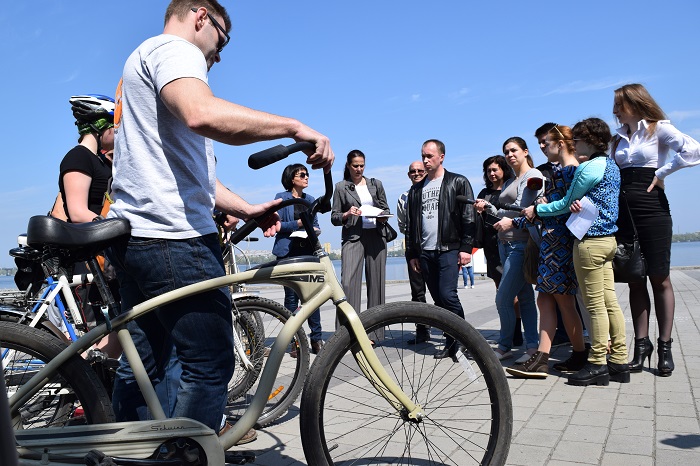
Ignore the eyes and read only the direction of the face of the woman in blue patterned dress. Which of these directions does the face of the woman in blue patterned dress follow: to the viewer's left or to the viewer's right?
to the viewer's left

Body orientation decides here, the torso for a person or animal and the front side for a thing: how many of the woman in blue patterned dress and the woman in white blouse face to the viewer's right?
0

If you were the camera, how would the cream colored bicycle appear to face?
facing to the right of the viewer

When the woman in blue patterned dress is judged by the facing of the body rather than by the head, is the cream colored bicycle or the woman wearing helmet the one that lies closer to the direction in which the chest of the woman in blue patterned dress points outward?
the woman wearing helmet

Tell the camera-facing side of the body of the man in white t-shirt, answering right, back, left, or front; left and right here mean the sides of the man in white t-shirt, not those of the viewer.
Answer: right

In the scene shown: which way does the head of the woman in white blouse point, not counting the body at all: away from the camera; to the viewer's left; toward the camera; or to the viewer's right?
to the viewer's left

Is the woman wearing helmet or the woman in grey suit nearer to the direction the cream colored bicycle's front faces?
the woman in grey suit

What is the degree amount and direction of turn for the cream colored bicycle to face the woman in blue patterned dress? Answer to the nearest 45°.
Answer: approximately 45° to its left

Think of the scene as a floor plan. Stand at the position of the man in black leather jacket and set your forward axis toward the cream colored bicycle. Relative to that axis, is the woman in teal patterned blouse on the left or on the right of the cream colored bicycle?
left

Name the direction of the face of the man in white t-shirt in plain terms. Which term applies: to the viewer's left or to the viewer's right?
to the viewer's right

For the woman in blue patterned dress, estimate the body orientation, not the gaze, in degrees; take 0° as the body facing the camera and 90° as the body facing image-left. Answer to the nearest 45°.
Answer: approximately 90°
